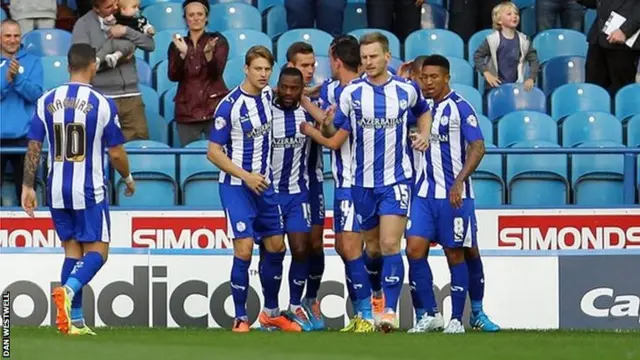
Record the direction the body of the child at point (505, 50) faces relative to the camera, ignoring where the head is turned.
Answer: toward the camera

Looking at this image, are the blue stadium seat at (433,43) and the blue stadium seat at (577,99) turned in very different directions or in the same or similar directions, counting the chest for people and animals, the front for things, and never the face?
same or similar directions

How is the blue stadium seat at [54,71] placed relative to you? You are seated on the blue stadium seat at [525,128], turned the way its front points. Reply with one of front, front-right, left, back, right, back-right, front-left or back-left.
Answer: right

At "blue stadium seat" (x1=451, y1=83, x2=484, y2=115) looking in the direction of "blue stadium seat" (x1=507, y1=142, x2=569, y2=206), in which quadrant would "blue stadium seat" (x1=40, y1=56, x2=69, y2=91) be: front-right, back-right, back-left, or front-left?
back-right

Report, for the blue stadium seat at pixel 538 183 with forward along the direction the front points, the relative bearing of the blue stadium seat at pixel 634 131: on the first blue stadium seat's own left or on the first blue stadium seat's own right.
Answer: on the first blue stadium seat's own left

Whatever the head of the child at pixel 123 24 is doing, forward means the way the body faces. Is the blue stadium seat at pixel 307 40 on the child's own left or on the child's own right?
on the child's own left

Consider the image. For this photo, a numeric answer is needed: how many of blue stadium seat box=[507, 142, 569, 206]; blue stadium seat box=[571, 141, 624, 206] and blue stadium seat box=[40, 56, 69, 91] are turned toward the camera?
3

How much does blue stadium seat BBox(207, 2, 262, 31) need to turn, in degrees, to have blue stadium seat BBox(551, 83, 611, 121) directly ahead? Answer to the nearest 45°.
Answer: approximately 90° to its left

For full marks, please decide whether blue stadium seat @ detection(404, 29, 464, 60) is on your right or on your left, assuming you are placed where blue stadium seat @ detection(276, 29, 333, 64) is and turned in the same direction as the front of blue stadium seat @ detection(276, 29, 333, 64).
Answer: on your left

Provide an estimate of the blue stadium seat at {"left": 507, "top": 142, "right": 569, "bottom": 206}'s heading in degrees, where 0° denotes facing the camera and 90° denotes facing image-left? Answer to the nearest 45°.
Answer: approximately 0°

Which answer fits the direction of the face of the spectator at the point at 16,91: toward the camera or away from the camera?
toward the camera

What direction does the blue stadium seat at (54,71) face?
toward the camera

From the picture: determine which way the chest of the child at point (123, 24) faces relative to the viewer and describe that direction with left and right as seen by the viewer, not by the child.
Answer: facing the viewer
